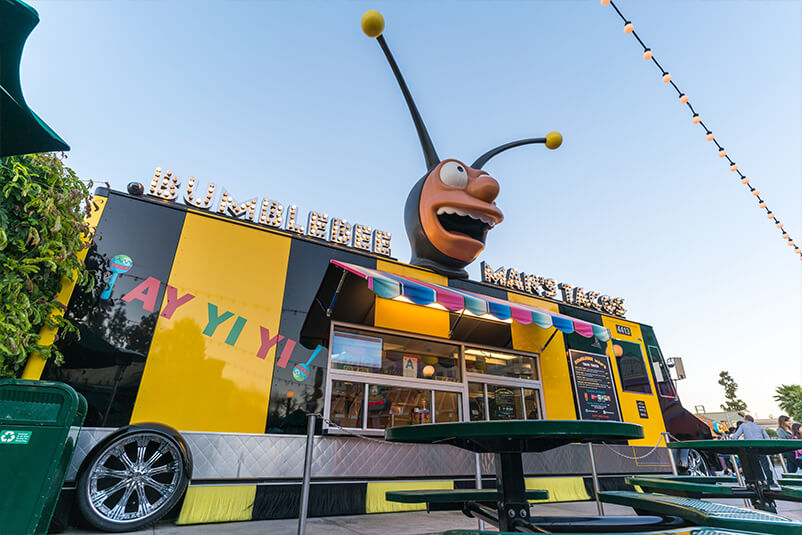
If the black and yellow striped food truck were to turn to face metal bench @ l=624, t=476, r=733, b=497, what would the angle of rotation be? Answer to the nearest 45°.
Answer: approximately 90° to its right

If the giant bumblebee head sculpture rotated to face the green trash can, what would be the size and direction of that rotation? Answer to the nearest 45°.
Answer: approximately 90° to its right

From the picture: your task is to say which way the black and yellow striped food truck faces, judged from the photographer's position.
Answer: facing away from the viewer and to the right of the viewer

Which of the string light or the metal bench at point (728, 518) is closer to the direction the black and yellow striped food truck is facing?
the string light

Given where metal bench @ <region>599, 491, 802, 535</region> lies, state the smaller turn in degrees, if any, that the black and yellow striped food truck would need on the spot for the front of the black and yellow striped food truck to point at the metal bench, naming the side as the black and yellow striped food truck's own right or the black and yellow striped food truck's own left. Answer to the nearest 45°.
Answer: approximately 90° to the black and yellow striped food truck's own right

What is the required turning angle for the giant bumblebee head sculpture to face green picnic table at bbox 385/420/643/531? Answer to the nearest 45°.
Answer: approximately 45° to its right

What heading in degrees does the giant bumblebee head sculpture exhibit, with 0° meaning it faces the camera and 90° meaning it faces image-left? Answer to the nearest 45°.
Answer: approximately 315°

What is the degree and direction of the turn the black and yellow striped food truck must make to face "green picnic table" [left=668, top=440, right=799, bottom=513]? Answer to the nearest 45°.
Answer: approximately 90° to its right
